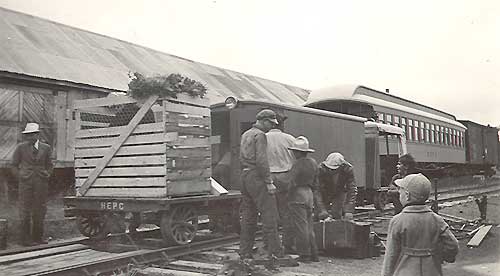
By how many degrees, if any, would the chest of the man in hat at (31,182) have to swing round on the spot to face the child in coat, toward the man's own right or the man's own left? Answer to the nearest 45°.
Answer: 0° — they already face them

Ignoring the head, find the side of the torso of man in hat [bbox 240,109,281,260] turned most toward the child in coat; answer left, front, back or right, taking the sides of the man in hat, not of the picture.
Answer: right

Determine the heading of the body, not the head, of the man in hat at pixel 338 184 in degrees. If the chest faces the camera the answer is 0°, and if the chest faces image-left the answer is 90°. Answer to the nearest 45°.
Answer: approximately 0°

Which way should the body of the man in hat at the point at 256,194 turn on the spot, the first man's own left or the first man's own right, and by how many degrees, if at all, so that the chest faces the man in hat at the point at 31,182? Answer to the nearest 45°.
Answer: approximately 90° to the first man's own left

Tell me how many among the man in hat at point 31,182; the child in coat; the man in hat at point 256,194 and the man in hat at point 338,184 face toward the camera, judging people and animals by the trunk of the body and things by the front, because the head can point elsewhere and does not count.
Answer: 2

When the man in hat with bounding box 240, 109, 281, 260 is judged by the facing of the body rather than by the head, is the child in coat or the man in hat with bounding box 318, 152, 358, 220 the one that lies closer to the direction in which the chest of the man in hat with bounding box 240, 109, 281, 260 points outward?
the man in hat

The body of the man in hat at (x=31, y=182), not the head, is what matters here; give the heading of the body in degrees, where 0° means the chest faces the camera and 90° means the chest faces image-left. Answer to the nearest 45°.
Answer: approximately 0°

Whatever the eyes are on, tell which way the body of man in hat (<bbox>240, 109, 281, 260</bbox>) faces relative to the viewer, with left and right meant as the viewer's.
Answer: facing away from the viewer and to the right of the viewer
